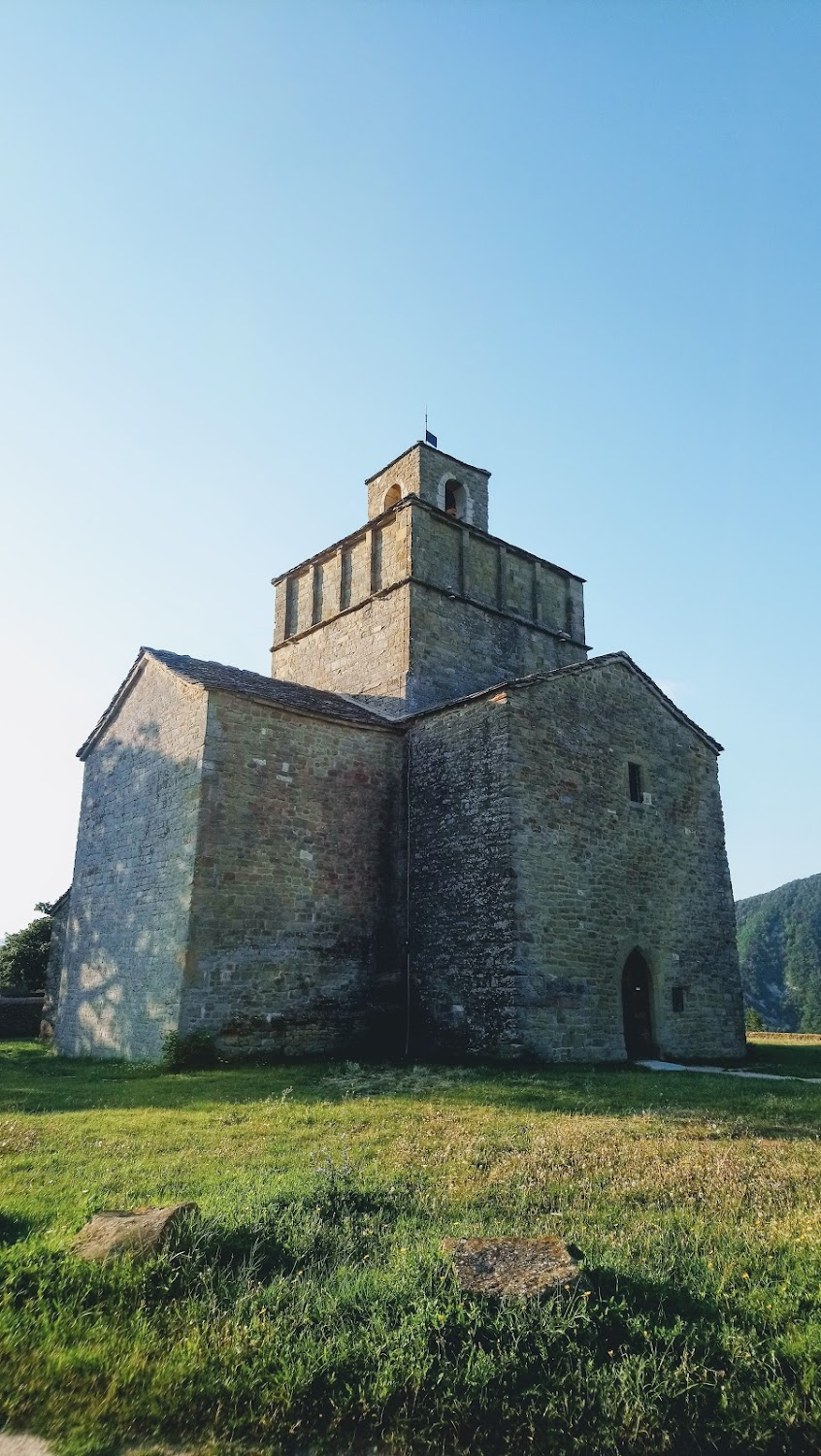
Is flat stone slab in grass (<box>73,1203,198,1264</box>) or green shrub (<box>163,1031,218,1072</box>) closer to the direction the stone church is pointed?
the flat stone slab in grass

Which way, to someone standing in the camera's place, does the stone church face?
facing the viewer and to the right of the viewer

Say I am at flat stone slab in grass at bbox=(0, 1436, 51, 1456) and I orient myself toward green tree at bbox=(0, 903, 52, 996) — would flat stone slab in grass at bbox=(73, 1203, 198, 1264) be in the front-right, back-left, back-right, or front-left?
front-right

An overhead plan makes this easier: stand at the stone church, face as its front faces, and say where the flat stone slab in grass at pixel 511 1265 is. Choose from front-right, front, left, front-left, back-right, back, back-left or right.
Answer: front-right

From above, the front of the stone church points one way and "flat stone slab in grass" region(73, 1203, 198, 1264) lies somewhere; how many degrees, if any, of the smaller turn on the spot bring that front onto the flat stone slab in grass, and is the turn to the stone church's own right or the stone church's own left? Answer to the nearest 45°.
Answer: approximately 45° to the stone church's own right

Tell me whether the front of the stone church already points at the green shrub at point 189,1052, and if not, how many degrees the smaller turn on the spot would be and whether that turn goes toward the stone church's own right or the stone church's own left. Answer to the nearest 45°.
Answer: approximately 90° to the stone church's own right

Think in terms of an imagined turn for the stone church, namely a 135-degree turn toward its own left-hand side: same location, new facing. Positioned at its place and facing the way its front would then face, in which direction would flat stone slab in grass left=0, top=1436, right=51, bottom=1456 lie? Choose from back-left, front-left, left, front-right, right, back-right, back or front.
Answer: back
